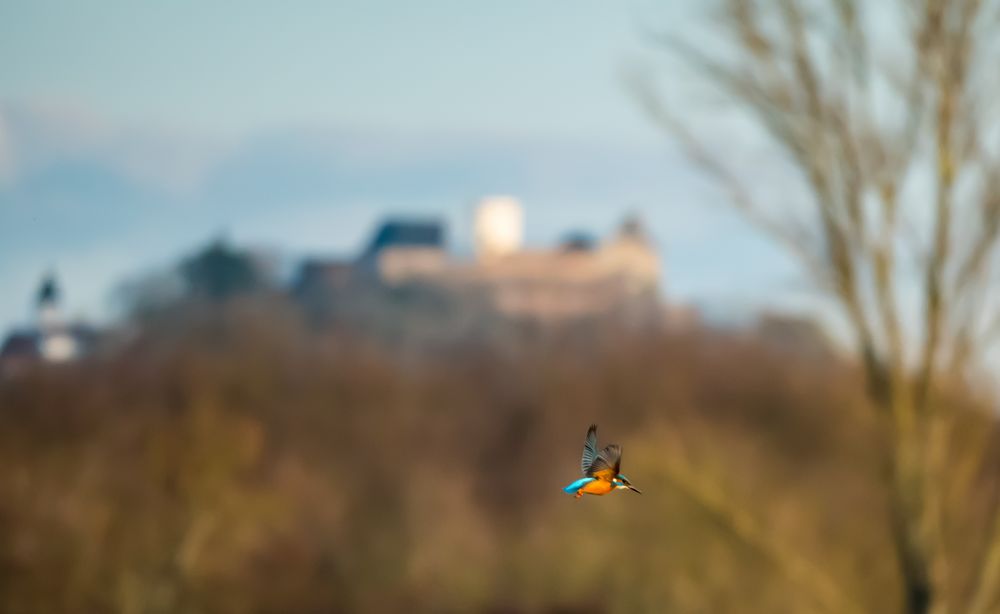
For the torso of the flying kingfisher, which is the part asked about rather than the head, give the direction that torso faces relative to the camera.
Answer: to the viewer's right
